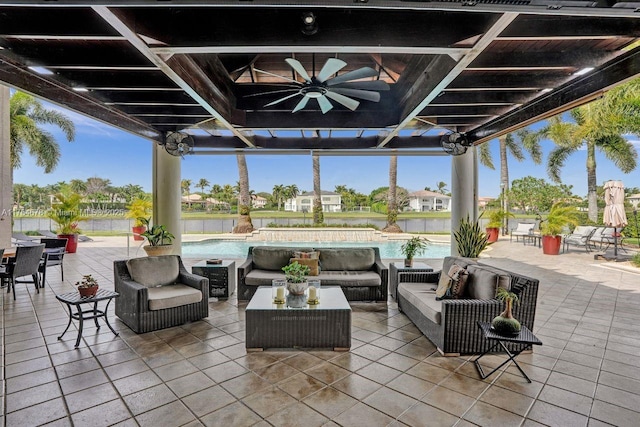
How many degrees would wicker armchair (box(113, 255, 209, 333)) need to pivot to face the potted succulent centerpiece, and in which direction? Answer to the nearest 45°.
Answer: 0° — it already faces it

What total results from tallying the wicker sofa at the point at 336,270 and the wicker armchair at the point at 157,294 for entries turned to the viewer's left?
0

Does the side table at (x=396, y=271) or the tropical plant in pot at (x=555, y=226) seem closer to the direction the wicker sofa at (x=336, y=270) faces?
the side table

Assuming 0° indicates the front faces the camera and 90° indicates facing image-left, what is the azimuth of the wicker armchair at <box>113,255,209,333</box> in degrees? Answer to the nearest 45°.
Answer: approximately 315°

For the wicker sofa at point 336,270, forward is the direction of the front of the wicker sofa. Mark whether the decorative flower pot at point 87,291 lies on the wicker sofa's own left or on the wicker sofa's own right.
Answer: on the wicker sofa's own right

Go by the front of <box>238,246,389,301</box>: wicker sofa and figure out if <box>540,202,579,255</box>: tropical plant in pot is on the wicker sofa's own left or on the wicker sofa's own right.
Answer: on the wicker sofa's own left

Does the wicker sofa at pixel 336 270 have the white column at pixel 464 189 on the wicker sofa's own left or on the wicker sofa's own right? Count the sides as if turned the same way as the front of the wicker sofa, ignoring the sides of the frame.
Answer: on the wicker sofa's own left

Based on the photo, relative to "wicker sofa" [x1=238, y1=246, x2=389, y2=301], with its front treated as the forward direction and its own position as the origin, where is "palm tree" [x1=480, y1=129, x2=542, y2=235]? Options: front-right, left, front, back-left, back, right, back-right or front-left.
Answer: back-left

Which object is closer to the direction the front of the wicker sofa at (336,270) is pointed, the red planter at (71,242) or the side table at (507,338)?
the side table

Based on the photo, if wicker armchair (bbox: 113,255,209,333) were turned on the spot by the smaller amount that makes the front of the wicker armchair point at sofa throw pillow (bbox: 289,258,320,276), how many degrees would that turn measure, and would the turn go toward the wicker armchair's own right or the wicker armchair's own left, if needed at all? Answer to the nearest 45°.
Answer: approximately 45° to the wicker armchair's own left

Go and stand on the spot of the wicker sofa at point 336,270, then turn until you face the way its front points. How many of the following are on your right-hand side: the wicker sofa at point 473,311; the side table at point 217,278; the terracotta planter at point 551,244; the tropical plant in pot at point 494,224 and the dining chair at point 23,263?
2

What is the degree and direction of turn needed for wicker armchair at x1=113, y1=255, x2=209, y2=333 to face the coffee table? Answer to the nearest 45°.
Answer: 0° — it already faces it

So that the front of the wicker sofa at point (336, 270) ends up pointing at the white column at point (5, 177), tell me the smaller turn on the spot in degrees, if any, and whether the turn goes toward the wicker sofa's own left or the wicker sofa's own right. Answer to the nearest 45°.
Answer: approximately 135° to the wicker sofa's own right

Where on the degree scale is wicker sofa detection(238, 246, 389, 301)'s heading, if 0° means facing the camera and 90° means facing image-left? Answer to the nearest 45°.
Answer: approximately 0°

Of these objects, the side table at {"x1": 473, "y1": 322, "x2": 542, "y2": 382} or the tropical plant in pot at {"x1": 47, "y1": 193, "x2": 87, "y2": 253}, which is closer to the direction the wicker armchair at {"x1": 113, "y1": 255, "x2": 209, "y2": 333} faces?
the side table

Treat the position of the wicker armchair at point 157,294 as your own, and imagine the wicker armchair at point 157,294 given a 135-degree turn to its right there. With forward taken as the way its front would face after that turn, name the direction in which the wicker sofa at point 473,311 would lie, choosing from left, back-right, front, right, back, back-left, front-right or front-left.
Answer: back-left
